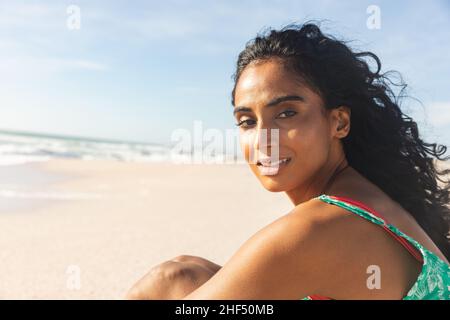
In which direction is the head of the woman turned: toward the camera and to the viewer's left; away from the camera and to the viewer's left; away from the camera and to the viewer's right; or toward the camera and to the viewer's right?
toward the camera and to the viewer's left

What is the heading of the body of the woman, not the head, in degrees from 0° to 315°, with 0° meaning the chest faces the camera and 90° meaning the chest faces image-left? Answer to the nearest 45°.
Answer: approximately 90°
